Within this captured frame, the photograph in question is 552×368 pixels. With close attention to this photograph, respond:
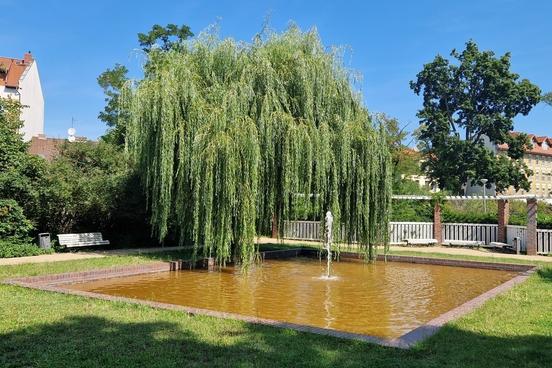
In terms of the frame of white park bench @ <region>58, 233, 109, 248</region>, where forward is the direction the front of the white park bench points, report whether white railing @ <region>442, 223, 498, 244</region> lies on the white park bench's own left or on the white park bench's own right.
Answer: on the white park bench's own left

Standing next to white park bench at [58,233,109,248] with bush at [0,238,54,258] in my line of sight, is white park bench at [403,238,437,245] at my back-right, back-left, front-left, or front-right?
back-left

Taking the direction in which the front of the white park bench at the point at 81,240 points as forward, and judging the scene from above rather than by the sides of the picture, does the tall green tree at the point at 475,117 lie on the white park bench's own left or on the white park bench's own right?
on the white park bench's own left

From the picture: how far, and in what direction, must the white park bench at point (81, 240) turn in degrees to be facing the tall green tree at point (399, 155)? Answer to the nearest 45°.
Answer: approximately 90° to its left

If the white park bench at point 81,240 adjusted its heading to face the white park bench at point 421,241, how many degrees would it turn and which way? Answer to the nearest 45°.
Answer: approximately 45° to its left

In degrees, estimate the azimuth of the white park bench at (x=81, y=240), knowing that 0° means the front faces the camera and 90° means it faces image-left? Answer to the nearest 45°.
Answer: approximately 315°
